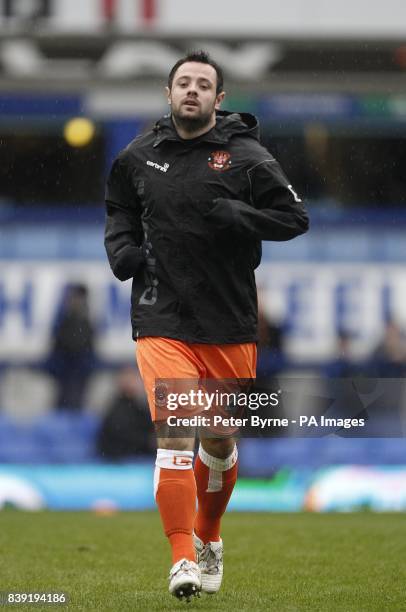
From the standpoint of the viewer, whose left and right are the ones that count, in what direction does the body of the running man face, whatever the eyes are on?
facing the viewer
